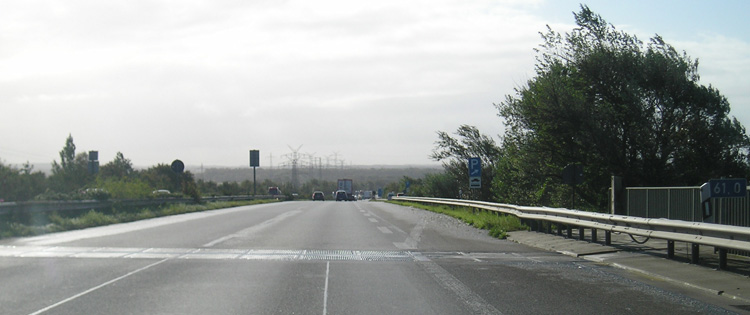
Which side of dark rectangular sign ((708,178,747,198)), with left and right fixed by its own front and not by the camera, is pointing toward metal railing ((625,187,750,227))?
back

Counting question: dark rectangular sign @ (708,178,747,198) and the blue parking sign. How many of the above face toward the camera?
2

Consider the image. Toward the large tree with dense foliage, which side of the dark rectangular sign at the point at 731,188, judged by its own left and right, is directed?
back

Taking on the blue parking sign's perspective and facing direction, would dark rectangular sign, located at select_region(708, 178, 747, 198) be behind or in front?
in front

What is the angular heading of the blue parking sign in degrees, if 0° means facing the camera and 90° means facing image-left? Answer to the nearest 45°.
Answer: approximately 0°

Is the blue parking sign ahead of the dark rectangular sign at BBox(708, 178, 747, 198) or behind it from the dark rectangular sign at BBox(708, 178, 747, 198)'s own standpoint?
behind

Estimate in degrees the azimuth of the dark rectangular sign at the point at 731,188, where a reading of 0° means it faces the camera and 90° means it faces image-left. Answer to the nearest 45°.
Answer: approximately 0°
